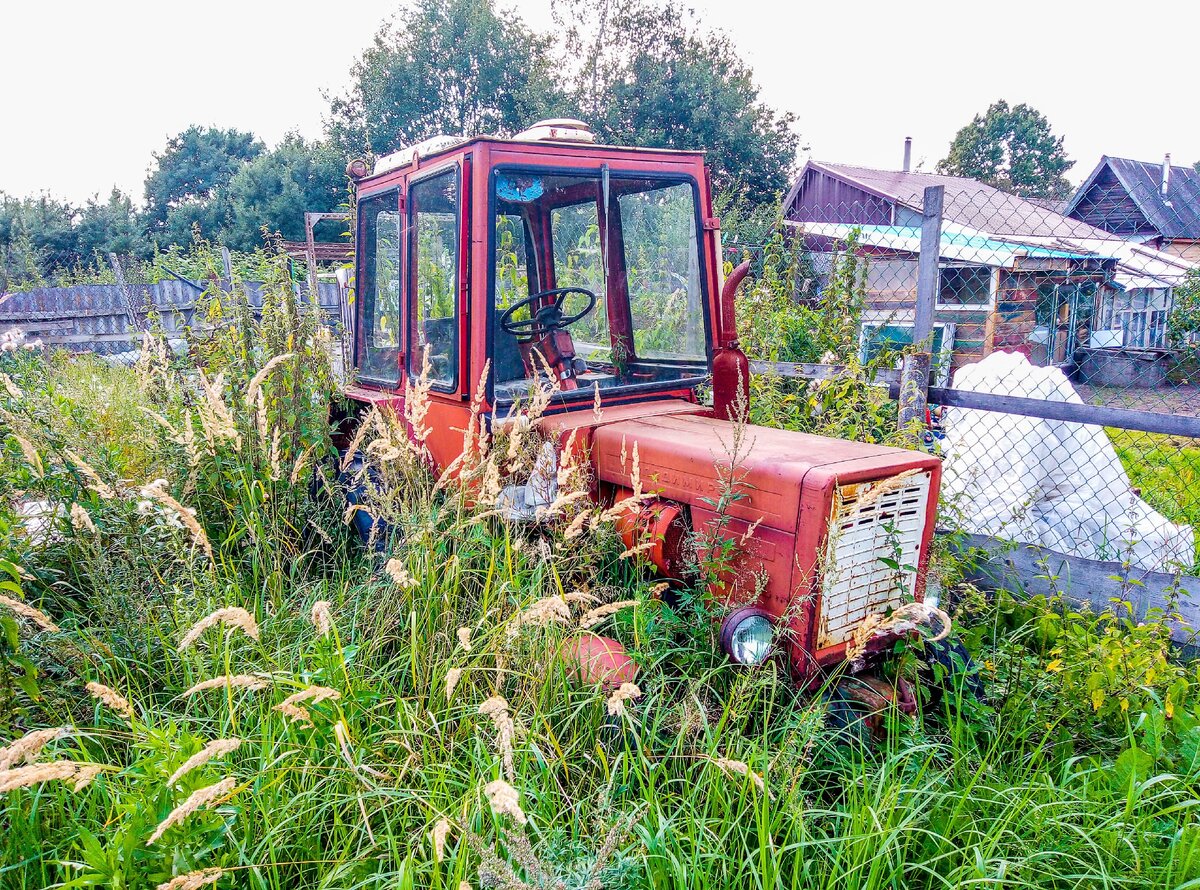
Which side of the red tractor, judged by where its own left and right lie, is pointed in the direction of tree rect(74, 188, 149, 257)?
back

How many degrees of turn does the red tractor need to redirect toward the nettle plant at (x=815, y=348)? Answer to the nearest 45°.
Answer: approximately 90° to its left

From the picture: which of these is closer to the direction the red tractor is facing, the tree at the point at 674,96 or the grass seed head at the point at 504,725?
the grass seed head

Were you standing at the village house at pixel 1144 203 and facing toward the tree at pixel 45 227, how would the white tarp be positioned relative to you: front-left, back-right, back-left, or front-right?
front-left

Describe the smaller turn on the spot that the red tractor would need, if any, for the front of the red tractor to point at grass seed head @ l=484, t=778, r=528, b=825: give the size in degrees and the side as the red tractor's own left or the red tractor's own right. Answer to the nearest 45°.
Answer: approximately 45° to the red tractor's own right

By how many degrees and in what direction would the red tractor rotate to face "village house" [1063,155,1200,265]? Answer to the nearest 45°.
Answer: approximately 90° to its left

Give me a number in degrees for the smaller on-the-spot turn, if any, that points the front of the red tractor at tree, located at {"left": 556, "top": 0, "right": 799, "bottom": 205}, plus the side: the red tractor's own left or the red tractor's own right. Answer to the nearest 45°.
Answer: approximately 135° to the red tractor's own left

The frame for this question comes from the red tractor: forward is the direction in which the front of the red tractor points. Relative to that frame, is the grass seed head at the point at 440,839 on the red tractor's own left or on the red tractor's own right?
on the red tractor's own right

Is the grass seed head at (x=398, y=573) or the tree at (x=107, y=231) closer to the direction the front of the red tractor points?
the grass seed head

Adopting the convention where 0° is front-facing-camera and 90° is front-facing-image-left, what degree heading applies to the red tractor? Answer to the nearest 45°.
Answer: approximately 315°

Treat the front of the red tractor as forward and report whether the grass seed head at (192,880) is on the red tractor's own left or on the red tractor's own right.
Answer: on the red tractor's own right

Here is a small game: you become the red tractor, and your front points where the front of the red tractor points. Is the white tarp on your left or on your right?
on your left

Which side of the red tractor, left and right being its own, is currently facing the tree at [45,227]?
back

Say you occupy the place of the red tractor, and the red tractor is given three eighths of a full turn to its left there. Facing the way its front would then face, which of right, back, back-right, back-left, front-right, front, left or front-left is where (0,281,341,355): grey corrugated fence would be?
front-left

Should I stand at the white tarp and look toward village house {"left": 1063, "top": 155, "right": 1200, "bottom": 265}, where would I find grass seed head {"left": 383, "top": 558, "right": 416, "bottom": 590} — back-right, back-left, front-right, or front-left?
back-left

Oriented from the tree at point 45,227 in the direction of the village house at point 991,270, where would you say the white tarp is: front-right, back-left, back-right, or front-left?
front-right

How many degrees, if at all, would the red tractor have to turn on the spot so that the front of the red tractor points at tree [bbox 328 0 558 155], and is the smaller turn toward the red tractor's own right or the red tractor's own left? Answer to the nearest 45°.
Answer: approximately 135° to the red tractor's own left

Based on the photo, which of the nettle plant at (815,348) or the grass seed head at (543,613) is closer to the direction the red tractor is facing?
the grass seed head

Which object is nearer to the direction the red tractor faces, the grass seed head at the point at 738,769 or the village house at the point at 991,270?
the grass seed head

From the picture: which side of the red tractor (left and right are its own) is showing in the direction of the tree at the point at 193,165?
back

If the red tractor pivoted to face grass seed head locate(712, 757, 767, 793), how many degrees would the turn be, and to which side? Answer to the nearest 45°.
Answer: approximately 45° to its right
